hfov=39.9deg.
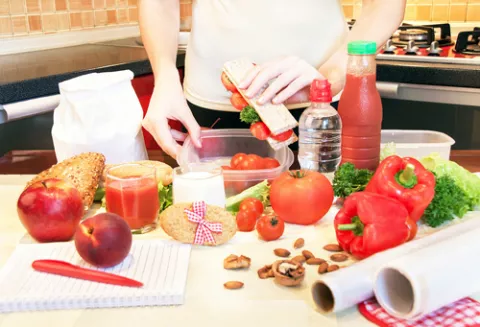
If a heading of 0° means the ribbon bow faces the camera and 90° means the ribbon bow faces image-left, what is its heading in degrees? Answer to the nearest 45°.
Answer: approximately 0°

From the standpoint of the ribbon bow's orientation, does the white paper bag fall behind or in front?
behind
